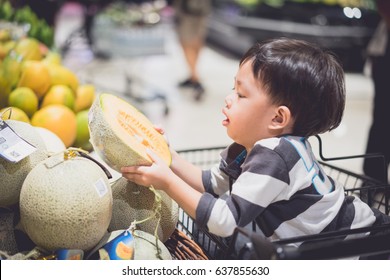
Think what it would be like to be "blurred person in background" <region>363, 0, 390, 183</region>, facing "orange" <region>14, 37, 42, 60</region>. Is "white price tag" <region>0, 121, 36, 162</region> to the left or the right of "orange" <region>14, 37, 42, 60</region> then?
left

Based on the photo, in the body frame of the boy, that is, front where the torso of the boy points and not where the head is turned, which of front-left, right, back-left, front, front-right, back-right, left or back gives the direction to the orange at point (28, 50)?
front-right

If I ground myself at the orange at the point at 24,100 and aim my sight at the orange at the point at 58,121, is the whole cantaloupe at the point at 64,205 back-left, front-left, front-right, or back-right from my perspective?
front-right

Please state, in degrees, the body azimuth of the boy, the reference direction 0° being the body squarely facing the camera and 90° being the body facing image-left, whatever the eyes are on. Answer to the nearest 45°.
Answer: approximately 90°

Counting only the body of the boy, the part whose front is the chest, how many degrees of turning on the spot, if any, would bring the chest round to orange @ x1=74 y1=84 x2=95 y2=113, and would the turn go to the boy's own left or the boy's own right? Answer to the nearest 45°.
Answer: approximately 45° to the boy's own right

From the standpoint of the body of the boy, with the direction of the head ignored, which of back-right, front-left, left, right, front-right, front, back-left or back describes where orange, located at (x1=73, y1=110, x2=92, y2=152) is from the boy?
front-right

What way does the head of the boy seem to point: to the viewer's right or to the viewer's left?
to the viewer's left
